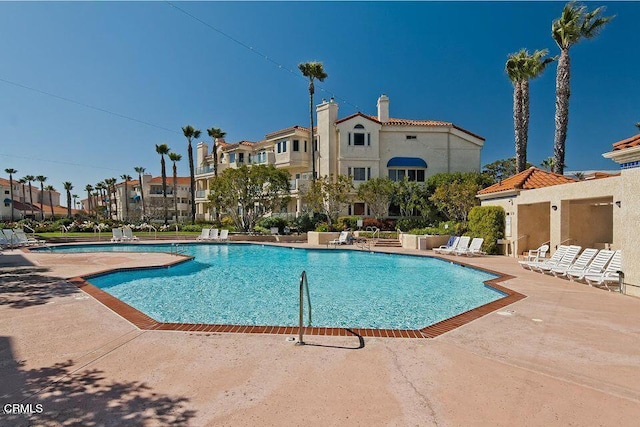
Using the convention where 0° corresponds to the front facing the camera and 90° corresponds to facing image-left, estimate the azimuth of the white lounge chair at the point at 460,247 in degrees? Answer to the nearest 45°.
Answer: approximately 45°

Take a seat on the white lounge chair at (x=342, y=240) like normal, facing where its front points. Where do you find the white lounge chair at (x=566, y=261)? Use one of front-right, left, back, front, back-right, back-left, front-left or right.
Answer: left

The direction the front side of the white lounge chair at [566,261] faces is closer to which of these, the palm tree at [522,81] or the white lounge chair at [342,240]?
the white lounge chair

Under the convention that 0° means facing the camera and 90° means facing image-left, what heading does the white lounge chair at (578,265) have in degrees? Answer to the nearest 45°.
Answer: approximately 45°

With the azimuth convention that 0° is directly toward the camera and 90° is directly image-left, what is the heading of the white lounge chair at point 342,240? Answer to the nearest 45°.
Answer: approximately 45°

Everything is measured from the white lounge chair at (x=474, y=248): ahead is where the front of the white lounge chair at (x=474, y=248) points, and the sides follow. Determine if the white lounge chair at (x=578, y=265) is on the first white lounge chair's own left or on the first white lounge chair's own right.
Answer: on the first white lounge chair's own left

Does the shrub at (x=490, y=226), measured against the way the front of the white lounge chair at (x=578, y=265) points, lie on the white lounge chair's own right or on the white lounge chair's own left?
on the white lounge chair's own right

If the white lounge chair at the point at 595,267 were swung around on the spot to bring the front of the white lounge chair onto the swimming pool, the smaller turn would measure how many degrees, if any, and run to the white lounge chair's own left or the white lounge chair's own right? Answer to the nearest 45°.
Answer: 0° — it already faces it
